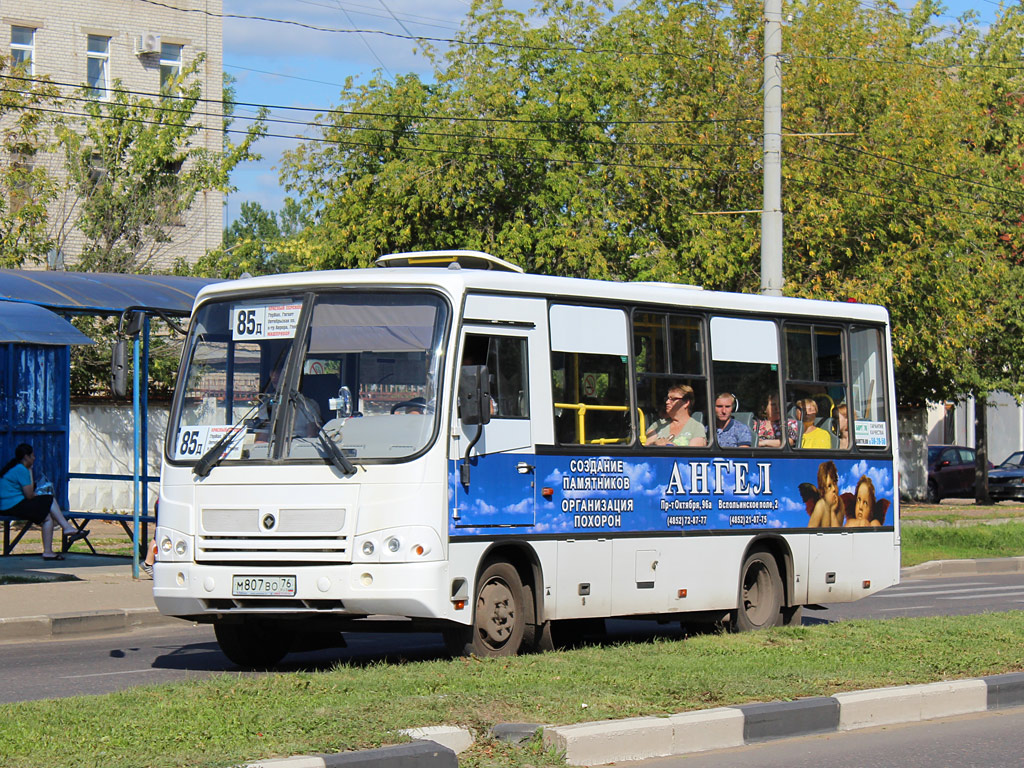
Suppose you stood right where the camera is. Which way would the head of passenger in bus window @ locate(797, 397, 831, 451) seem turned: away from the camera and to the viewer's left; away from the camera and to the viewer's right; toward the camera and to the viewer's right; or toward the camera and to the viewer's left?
toward the camera and to the viewer's left

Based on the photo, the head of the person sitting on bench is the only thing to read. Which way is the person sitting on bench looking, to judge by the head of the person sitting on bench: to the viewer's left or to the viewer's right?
to the viewer's right

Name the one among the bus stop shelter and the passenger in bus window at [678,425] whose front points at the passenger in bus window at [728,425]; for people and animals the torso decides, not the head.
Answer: the bus stop shelter

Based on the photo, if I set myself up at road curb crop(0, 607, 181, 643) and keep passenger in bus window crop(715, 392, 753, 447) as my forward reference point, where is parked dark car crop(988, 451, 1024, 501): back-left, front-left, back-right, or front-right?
front-left

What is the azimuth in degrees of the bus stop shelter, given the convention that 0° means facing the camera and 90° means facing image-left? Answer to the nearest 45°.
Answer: approximately 315°

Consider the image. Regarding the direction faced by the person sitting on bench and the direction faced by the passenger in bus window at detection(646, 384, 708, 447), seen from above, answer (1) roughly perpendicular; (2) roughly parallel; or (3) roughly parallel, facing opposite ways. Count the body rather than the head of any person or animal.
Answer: roughly parallel, facing opposite ways

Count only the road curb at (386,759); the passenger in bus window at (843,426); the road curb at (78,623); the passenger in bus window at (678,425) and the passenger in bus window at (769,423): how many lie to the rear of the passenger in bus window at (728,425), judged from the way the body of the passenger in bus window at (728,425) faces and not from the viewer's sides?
2

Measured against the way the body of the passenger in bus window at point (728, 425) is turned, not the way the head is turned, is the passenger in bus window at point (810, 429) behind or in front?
behind

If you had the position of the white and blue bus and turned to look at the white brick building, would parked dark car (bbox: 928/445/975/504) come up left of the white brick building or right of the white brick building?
right

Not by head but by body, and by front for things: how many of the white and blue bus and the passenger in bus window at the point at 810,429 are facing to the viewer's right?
0

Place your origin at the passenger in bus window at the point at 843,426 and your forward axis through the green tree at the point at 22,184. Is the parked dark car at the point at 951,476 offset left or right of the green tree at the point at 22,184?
right

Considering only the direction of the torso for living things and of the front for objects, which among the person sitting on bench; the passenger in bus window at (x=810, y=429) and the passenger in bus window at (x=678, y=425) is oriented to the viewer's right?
the person sitting on bench

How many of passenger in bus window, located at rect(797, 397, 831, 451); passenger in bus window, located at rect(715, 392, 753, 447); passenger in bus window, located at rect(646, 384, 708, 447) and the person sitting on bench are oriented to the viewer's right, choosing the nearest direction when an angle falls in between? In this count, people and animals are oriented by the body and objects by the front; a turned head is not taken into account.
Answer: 1

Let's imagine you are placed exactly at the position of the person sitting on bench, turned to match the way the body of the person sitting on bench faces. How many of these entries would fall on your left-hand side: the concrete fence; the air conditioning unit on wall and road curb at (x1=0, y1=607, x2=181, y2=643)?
2

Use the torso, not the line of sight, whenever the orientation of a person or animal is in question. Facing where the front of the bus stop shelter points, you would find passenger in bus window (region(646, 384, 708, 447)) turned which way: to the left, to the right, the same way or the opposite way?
to the right

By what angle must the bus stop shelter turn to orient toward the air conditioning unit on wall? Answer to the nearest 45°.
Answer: approximately 135° to its left

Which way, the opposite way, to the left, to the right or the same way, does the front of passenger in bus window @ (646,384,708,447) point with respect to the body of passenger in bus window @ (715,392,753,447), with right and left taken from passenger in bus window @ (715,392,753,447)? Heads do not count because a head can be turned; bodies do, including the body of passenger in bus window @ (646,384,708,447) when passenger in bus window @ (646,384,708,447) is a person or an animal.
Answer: the same way

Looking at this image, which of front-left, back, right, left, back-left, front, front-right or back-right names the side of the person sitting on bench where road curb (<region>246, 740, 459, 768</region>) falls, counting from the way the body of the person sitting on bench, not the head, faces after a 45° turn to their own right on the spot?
front-right
